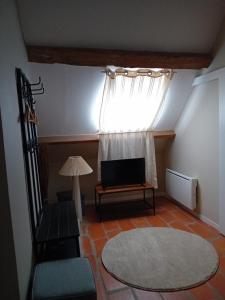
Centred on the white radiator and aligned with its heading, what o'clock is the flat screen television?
The flat screen television is roughly at 1 o'clock from the white radiator.

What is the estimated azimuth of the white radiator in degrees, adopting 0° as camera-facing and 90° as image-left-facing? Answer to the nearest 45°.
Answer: approximately 45°

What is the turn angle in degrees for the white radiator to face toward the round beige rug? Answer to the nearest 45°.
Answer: approximately 45° to its left
